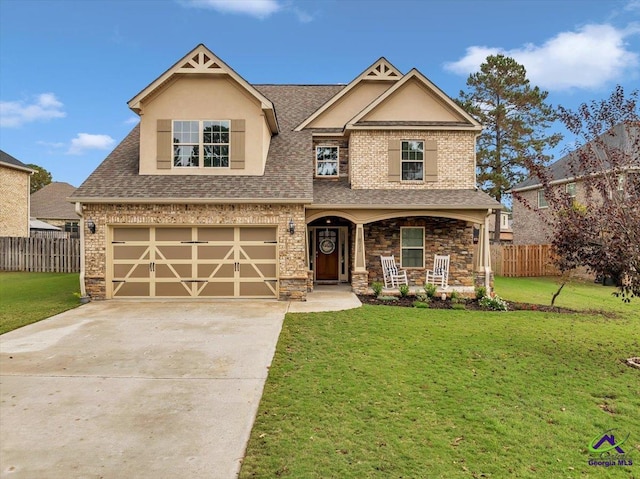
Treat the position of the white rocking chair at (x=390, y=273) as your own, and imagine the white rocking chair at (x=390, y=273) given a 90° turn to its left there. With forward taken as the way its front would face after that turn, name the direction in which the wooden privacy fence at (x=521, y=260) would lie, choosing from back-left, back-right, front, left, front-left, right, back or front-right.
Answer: front

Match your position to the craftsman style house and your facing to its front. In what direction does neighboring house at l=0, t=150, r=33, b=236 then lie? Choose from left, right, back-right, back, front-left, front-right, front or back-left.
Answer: back-right

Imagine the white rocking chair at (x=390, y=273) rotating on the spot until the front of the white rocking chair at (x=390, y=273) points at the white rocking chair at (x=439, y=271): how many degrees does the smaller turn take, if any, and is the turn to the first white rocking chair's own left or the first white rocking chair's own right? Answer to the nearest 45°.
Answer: approximately 45° to the first white rocking chair's own left

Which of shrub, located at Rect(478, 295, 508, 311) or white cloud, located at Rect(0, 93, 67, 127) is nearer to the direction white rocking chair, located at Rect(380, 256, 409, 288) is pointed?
the shrub

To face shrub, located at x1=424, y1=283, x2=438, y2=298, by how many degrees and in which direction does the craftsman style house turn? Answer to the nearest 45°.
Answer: approximately 90° to its left

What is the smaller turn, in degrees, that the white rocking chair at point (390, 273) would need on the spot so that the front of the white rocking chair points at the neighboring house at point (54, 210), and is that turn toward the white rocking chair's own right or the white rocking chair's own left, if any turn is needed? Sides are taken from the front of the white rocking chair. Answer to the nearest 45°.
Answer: approximately 180°

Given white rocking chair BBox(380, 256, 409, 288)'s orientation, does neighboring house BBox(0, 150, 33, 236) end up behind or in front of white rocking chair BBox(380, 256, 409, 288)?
behind

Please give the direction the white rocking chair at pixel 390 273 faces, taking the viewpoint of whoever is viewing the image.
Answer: facing the viewer and to the right of the viewer

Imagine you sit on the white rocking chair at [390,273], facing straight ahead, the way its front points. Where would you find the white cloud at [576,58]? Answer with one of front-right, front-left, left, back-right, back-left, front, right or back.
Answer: left

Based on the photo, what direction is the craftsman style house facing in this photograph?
toward the camera

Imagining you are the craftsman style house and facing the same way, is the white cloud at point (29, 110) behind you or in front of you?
behind

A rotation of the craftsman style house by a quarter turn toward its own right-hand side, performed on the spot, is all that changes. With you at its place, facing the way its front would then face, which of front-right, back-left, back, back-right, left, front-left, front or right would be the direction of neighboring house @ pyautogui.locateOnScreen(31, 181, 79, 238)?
front-right

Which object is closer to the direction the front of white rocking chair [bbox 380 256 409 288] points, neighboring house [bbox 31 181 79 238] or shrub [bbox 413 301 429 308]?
the shrub

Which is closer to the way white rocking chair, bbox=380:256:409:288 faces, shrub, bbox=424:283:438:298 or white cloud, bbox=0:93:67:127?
the shrub
